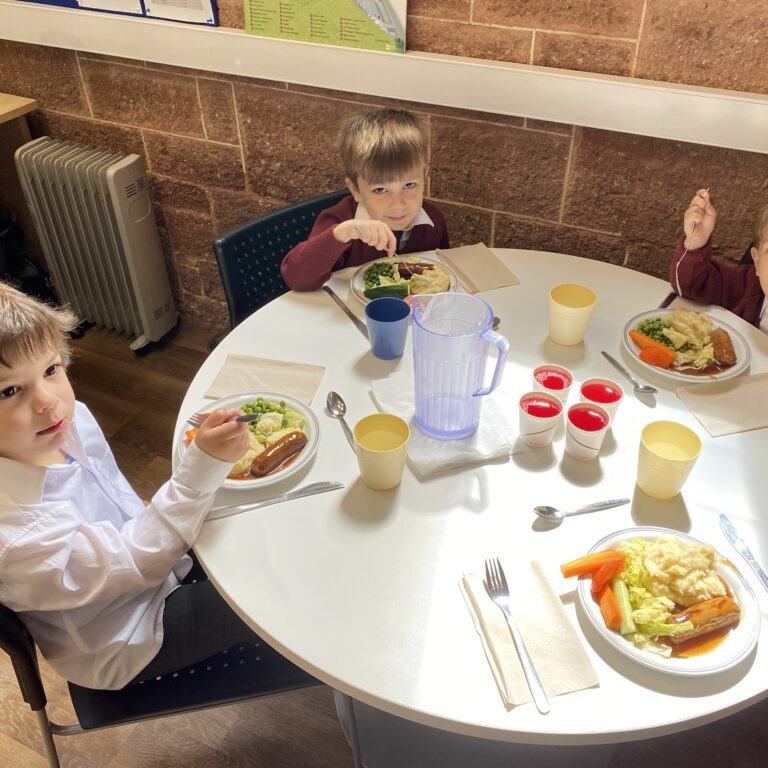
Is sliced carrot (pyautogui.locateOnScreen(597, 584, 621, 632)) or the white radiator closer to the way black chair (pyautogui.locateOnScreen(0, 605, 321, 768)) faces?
the sliced carrot

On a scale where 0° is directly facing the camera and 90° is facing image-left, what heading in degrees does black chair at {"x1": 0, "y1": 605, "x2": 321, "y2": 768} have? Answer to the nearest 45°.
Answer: approximately 270°

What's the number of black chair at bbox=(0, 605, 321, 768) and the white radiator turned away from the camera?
0

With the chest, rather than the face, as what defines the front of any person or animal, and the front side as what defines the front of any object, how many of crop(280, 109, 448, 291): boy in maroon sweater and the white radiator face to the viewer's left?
0

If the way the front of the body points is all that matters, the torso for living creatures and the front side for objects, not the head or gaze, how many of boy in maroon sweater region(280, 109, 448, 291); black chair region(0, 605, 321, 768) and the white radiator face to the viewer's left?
0

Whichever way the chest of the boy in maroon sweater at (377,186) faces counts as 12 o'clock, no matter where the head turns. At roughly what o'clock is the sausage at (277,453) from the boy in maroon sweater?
The sausage is roughly at 2 o'clock from the boy in maroon sweater.

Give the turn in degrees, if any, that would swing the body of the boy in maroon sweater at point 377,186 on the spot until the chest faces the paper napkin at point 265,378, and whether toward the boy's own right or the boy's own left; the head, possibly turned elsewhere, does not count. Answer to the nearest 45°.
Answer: approximately 45° to the boy's own right

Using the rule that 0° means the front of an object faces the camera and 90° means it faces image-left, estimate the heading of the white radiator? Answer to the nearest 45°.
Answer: approximately 45°

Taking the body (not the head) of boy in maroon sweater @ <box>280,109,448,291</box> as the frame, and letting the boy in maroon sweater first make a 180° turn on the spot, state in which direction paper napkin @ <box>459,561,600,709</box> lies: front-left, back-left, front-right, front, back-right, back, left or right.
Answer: back-left

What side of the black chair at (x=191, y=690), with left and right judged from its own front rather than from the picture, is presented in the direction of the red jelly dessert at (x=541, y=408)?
front

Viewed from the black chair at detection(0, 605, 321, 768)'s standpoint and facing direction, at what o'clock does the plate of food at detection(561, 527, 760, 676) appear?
The plate of food is roughly at 1 o'clock from the black chair.
